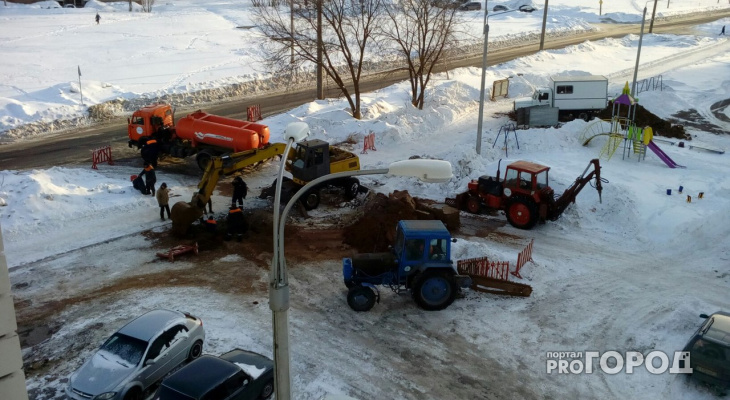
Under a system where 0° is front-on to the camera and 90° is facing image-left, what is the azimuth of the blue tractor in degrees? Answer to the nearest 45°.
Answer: approximately 90°

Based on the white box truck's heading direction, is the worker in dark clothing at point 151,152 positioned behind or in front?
in front

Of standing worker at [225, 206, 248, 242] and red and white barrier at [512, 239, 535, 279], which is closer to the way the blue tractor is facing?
the standing worker

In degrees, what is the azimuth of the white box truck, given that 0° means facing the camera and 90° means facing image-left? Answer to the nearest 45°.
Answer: approximately 90°

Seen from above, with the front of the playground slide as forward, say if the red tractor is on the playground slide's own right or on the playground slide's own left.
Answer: on the playground slide's own right

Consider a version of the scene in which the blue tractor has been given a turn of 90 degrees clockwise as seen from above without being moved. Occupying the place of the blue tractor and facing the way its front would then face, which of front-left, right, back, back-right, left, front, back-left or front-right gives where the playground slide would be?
front-right

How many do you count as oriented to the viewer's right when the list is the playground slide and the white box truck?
1

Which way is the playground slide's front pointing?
to the viewer's right

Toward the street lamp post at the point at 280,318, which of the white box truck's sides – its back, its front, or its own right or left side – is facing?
left

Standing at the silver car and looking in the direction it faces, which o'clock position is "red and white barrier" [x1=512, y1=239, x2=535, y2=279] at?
The red and white barrier is roughly at 7 o'clock from the silver car.
